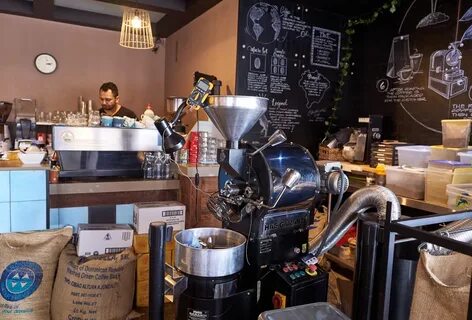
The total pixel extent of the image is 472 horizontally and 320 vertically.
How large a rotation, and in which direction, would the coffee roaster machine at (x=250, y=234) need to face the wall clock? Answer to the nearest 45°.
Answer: approximately 90° to its right

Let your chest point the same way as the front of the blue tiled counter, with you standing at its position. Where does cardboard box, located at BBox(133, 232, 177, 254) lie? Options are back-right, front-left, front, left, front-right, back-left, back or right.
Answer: front-left

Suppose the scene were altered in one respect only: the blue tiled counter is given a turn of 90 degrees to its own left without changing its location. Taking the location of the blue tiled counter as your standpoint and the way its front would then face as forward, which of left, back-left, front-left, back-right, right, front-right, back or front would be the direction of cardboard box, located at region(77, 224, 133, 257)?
front-right

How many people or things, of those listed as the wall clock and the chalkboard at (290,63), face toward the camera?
2

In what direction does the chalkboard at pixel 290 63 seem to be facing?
toward the camera

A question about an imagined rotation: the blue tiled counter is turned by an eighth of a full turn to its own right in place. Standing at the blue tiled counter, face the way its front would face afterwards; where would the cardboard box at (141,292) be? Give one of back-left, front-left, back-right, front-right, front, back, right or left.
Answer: left

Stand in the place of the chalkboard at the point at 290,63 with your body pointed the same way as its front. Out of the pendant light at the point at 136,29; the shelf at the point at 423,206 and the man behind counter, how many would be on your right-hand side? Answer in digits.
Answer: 2

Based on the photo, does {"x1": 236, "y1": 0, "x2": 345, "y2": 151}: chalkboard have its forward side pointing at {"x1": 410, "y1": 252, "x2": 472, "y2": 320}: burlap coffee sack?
yes

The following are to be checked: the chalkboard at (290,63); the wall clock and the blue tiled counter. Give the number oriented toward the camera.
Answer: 3

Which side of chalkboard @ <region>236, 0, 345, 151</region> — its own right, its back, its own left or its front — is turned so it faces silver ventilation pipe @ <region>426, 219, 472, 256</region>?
front

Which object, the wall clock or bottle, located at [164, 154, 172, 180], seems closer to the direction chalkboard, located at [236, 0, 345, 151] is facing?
the bottle

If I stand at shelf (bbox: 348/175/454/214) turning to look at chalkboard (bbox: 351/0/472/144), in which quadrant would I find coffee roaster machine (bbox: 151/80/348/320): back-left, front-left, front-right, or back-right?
back-left

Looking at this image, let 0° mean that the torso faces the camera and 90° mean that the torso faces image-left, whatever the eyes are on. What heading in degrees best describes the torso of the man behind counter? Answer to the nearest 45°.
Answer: approximately 45°

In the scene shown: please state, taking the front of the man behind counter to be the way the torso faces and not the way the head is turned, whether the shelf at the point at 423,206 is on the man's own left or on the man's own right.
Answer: on the man's own left

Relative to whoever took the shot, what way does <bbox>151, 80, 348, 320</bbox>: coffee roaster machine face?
facing the viewer and to the left of the viewer

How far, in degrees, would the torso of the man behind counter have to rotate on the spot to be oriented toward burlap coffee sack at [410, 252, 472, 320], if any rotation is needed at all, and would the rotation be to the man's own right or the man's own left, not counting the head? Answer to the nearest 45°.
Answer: approximately 45° to the man's own left

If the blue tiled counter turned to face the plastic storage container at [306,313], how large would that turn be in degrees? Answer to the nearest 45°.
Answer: approximately 45° to its left

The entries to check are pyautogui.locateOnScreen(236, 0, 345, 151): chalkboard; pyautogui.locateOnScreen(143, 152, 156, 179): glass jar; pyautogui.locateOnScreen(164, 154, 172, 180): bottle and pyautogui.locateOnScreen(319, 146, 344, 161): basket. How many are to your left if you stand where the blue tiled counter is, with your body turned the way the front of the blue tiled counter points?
4

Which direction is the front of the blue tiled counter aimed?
toward the camera

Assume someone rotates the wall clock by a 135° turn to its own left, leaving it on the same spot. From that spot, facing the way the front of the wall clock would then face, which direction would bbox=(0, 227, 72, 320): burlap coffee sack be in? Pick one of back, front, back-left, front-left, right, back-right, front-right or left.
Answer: back-right

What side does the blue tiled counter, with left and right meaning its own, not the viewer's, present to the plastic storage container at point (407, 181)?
left
